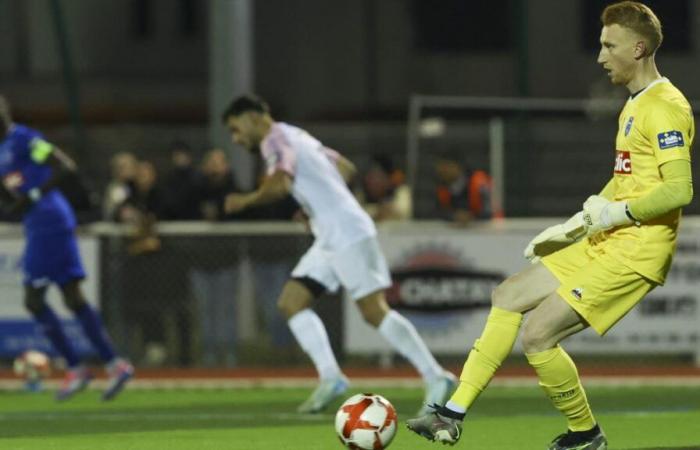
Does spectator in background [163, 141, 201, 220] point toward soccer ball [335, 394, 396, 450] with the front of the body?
yes

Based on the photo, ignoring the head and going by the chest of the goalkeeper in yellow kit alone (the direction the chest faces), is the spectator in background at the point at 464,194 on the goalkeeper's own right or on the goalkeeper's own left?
on the goalkeeper's own right

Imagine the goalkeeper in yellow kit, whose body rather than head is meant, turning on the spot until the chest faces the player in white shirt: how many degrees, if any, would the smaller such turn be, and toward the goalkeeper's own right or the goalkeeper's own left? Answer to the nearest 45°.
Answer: approximately 45° to the goalkeeper's own right

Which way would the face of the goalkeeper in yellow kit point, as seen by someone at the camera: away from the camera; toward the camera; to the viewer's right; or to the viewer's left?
to the viewer's left

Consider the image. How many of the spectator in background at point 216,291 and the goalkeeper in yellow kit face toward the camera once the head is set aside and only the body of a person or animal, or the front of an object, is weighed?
1

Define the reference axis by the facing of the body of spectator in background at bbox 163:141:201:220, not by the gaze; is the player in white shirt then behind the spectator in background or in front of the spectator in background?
in front

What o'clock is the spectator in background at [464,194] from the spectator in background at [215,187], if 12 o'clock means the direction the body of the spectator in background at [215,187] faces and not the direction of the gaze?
the spectator in background at [464,194] is roughly at 9 o'clock from the spectator in background at [215,187].

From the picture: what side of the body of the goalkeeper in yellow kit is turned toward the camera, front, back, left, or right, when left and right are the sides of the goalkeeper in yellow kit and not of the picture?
left
